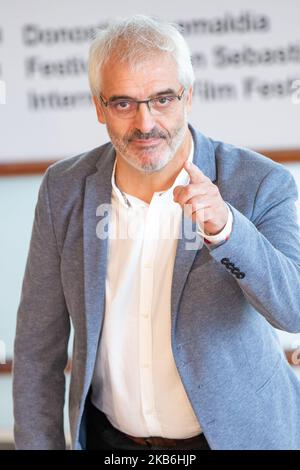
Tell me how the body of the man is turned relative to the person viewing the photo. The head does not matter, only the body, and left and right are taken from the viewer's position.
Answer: facing the viewer
